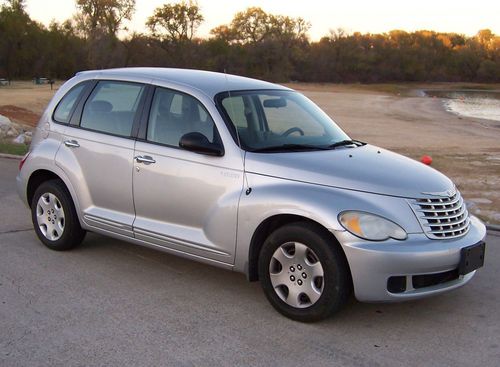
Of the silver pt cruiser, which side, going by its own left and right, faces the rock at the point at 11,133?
back

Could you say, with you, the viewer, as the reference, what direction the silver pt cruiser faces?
facing the viewer and to the right of the viewer

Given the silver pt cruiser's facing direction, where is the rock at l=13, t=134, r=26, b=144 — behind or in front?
behind
